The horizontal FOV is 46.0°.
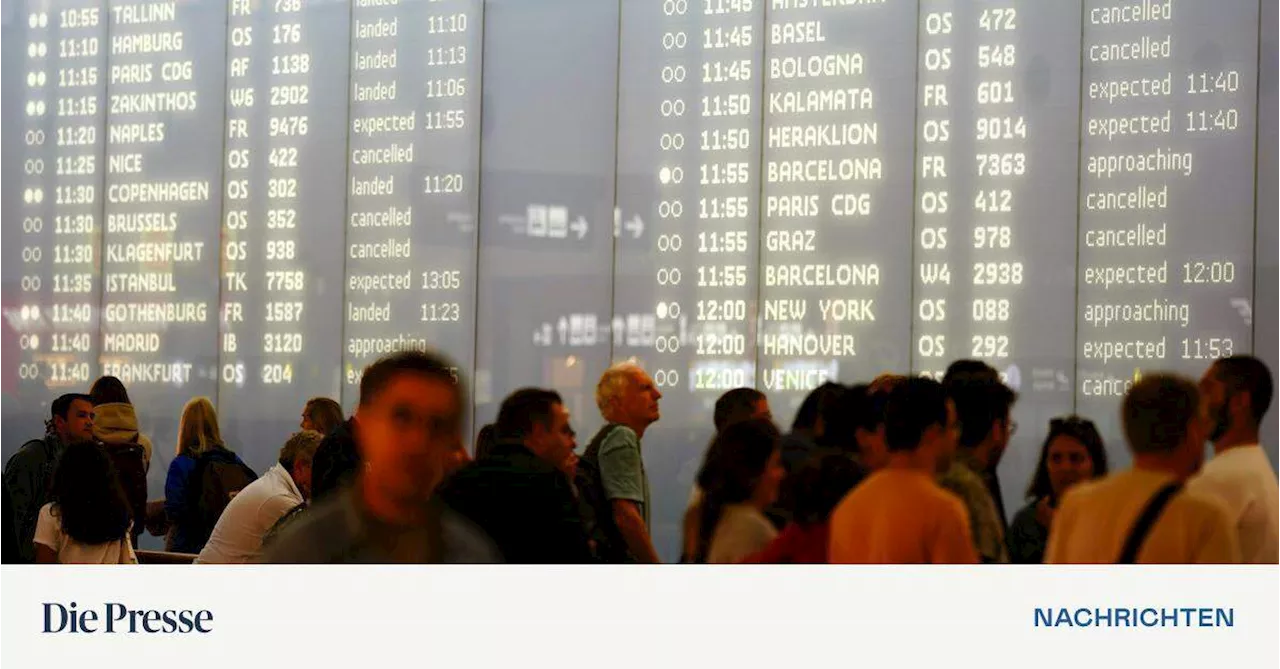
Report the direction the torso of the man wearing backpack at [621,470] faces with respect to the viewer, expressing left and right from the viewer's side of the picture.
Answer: facing to the right of the viewer

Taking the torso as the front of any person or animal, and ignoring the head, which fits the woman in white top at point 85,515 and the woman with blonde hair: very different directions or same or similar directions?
same or similar directions

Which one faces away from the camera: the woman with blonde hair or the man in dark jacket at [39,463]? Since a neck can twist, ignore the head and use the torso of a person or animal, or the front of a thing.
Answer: the woman with blonde hair

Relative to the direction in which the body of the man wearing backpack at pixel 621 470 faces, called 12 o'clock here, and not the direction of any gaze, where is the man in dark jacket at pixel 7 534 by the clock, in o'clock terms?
The man in dark jacket is roughly at 6 o'clock from the man wearing backpack.

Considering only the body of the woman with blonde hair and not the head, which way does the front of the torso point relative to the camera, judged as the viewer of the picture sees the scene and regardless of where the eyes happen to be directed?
away from the camera

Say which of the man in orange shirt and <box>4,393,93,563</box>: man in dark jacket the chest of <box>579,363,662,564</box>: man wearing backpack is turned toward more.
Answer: the man in orange shirt

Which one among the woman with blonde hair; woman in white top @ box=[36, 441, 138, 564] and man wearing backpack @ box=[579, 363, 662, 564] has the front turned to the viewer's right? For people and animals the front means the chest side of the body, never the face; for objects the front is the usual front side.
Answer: the man wearing backpack

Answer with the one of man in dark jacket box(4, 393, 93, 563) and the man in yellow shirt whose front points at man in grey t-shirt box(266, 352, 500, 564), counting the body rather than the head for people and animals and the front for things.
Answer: the man in dark jacket

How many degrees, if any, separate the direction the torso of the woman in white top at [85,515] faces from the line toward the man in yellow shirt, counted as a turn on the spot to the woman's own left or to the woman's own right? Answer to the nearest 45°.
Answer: approximately 135° to the woman's own right

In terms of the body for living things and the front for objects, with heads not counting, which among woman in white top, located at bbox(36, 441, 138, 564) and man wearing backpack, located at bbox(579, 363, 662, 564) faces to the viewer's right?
the man wearing backpack

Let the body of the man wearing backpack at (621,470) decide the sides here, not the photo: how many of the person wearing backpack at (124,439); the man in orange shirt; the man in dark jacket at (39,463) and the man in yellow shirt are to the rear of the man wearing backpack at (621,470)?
2

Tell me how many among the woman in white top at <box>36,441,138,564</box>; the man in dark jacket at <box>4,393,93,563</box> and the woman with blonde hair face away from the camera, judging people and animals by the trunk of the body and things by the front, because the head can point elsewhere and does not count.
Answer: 2

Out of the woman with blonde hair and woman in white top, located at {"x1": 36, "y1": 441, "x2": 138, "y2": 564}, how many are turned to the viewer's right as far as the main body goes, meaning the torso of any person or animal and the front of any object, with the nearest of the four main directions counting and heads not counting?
0

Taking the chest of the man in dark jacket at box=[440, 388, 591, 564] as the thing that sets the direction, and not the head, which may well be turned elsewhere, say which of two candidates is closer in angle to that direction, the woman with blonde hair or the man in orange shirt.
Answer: the man in orange shirt

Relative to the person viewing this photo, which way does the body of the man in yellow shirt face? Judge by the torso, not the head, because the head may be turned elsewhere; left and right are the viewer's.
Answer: facing away from the viewer and to the right of the viewer

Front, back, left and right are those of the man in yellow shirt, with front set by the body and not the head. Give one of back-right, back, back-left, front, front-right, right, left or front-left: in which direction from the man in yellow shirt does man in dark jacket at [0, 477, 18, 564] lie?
back-left

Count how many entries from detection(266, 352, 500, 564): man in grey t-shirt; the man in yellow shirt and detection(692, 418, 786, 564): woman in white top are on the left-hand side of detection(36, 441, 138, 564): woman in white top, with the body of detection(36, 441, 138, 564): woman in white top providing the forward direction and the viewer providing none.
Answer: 0

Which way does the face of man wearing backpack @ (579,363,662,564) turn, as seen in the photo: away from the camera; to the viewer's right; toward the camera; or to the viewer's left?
to the viewer's right
